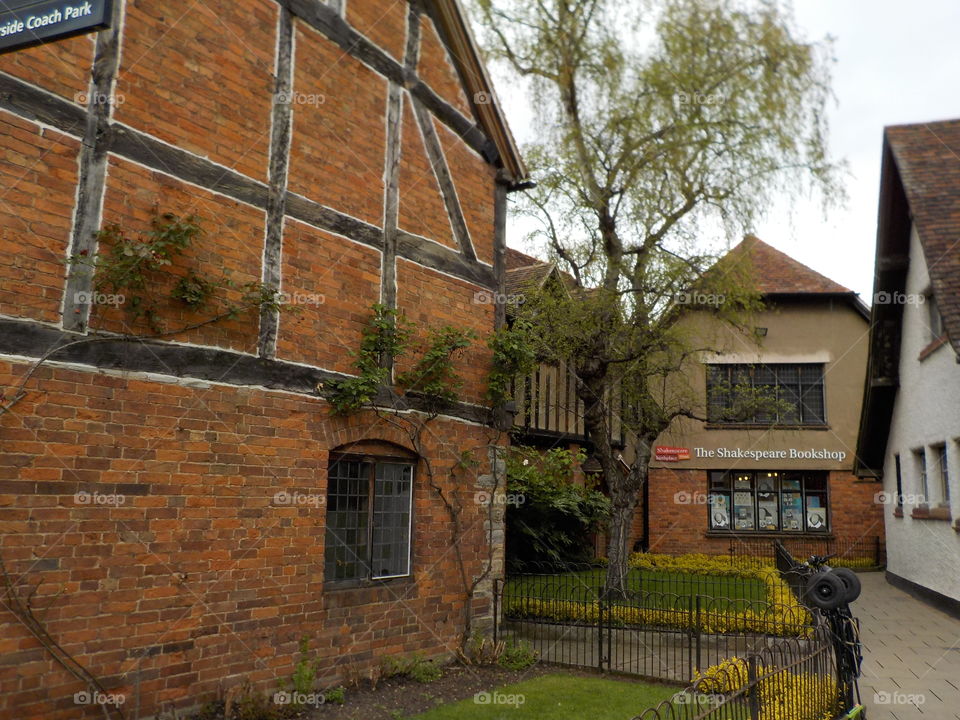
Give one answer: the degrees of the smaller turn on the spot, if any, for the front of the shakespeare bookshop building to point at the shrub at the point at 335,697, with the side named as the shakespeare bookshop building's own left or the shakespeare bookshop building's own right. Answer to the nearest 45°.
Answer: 0° — it already faces it

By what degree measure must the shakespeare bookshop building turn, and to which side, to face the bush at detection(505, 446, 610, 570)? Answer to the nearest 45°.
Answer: approximately 45° to its right

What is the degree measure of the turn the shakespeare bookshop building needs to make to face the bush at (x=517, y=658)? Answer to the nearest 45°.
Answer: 0° — it already faces it

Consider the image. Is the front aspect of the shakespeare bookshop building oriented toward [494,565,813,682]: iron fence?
yes

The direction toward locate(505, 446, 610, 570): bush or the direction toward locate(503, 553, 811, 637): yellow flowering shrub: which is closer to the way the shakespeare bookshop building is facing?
the yellow flowering shrub

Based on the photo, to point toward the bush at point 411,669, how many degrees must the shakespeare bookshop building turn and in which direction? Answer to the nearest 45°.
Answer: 0° — it already faces it

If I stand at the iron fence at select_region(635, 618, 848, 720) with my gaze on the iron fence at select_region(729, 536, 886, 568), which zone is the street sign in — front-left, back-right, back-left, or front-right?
back-left

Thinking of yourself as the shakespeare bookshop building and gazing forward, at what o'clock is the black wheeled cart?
The black wheeled cart is roughly at 12 o'clock from the shakespeare bookshop building.

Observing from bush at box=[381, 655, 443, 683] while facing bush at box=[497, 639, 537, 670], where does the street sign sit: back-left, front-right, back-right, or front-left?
back-right

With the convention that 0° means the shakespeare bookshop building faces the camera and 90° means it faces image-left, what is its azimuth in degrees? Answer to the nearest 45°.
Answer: approximately 0°
